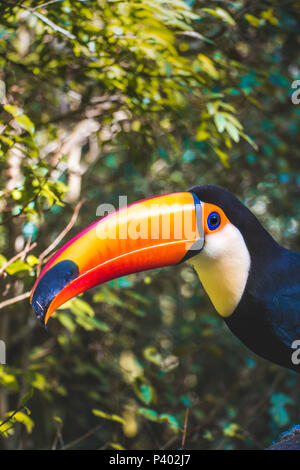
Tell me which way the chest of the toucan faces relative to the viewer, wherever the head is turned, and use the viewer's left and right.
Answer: facing to the left of the viewer
